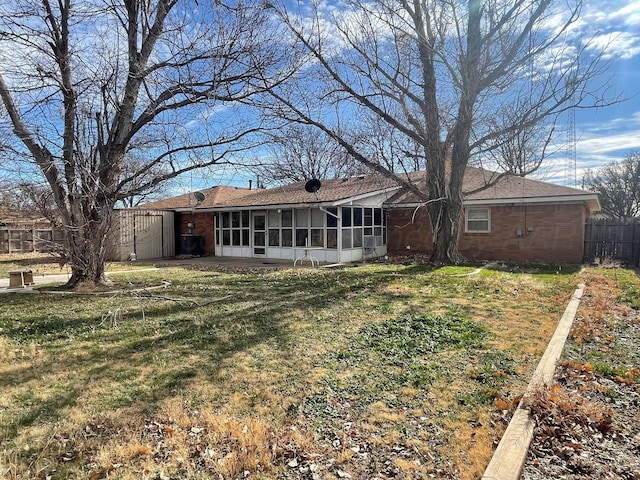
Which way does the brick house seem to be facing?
away from the camera

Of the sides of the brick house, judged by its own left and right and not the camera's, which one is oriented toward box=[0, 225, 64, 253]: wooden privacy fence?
left

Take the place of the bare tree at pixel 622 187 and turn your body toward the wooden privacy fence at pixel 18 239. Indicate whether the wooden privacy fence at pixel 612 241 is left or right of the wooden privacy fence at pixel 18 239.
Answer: left

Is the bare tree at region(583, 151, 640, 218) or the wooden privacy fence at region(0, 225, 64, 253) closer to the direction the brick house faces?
the bare tree

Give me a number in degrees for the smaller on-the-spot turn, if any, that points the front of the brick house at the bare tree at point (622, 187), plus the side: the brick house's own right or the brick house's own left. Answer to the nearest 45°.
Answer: approximately 45° to the brick house's own right

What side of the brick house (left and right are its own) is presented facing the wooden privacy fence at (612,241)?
right

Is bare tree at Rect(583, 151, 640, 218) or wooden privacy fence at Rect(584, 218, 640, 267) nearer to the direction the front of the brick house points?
the bare tree
